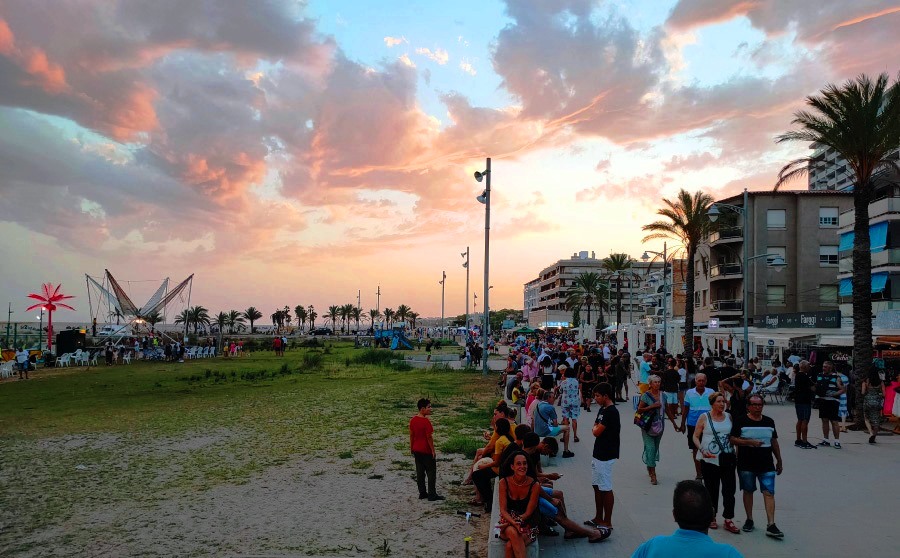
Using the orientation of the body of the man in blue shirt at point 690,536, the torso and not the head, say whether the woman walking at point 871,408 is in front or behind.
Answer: in front

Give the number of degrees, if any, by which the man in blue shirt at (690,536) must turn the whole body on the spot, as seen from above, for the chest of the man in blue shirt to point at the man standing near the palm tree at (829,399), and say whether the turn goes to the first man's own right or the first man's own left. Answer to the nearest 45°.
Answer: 0° — they already face them

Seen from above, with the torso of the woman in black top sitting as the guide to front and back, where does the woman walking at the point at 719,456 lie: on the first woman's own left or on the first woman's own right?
on the first woman's own left

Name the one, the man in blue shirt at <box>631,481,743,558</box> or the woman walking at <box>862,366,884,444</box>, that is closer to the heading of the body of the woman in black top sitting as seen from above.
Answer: the man in blue shirt

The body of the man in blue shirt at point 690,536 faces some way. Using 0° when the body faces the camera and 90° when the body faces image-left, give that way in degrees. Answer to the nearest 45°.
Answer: approximately 180°

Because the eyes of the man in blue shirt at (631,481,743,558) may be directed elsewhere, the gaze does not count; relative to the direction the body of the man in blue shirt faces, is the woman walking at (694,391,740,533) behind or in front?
in front

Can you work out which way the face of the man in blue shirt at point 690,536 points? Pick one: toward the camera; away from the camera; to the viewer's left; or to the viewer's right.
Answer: away from the camera
